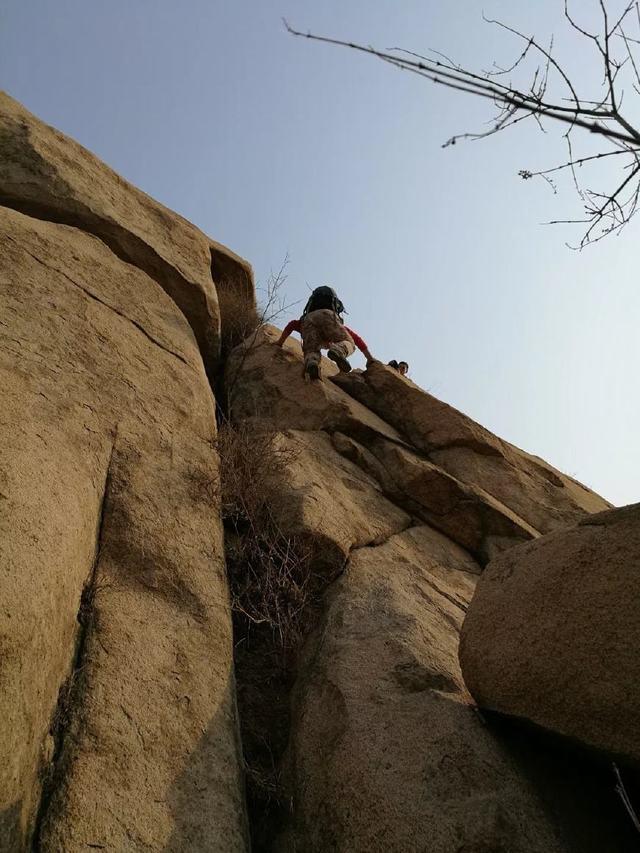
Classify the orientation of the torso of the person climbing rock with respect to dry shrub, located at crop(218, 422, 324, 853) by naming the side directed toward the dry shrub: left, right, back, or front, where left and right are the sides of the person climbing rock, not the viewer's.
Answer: back

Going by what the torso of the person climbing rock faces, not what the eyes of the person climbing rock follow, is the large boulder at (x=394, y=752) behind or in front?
behind

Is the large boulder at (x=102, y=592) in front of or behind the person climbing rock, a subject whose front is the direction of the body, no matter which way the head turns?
behind

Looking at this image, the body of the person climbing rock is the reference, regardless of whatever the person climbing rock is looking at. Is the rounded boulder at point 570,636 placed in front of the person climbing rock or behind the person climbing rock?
behind

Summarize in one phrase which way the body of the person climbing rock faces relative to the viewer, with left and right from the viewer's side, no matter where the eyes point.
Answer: facing away from the viewer
